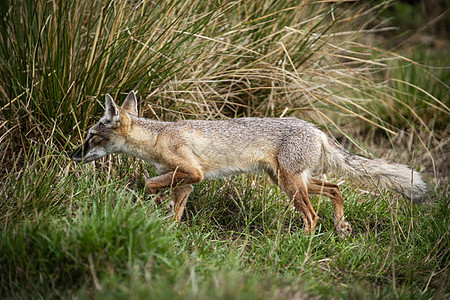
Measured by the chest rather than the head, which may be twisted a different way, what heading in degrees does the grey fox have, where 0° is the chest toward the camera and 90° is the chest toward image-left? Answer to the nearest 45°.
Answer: approximately 90°
